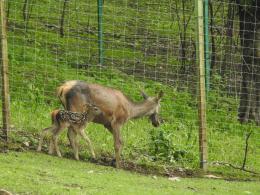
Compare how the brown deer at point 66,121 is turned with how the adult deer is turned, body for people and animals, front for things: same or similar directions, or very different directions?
same or similar directions

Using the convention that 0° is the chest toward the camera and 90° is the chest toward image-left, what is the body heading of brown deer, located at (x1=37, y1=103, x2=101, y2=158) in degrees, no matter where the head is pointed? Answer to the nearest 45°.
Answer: approximately 270°

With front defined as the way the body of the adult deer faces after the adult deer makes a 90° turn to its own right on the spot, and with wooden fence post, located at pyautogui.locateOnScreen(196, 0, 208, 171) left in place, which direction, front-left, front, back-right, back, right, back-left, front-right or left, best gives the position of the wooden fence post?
left

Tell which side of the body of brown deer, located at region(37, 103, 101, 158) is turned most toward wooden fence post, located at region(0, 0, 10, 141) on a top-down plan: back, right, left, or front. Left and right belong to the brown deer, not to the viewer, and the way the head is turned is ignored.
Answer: back

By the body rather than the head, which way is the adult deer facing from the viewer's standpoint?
to the viewer's right

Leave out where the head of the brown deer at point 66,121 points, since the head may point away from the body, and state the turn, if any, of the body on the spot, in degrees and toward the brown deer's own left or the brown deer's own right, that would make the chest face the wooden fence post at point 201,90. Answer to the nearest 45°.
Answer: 0° — it already faces it

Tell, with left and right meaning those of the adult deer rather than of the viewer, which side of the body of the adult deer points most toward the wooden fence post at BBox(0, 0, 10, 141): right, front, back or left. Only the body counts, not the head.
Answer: back
